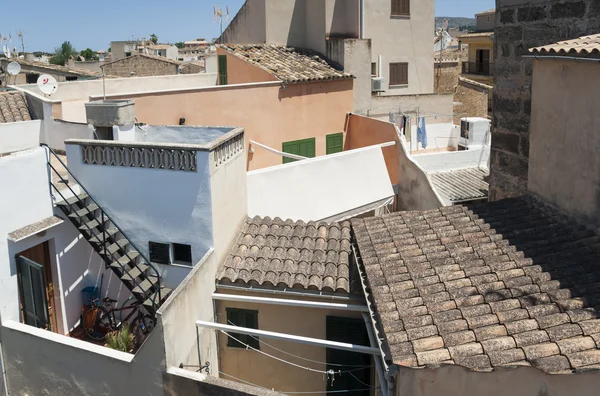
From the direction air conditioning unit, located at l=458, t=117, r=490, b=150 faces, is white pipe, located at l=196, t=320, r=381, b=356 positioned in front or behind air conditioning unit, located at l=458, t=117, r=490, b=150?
in front

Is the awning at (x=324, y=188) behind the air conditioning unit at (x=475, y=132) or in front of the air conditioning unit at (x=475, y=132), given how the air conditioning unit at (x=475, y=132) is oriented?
in front

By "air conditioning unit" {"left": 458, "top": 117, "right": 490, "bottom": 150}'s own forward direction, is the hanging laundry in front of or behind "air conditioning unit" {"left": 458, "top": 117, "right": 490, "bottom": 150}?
in front

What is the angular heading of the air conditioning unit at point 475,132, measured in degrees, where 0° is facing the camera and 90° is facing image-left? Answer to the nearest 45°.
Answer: approximately 45°

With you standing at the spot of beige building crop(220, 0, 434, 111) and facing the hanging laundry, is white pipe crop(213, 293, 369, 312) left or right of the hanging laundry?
right

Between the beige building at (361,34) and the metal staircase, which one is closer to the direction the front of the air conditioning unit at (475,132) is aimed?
the metal staircase
